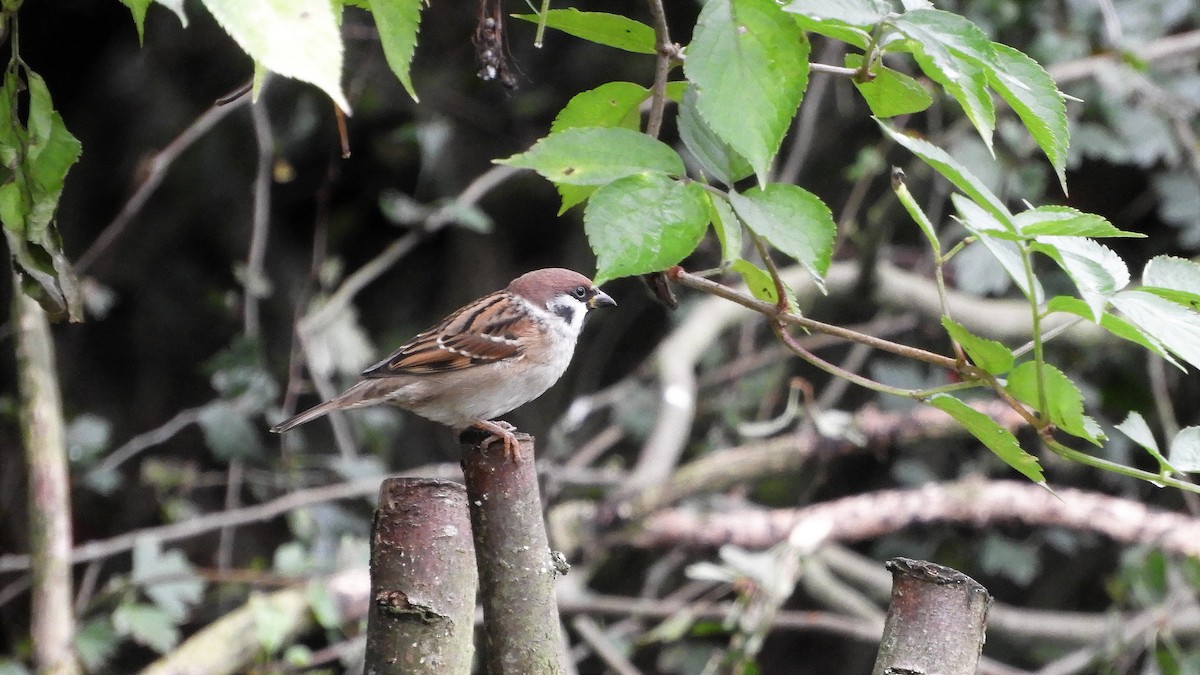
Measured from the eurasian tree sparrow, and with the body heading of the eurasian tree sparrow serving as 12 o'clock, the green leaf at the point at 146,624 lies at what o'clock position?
The green leaf is roughly at 8 o'clock from the eurasian tree sparrow.

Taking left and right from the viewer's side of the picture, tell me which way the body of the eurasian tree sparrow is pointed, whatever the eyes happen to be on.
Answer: facing to the right of the viewer

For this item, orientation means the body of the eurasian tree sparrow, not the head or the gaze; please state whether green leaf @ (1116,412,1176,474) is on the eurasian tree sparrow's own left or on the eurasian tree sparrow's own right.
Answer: on the eurasian tree sparrow's own right

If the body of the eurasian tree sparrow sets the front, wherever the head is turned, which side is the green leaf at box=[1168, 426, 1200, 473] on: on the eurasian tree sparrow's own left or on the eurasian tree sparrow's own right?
on the eurasian tree sparrow's own right

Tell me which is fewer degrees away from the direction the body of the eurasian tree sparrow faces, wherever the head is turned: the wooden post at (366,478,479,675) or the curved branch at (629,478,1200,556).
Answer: the curved branch
